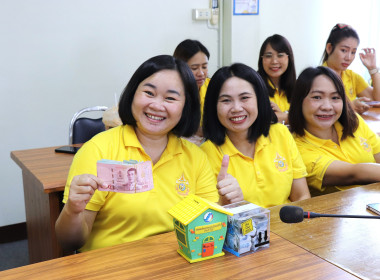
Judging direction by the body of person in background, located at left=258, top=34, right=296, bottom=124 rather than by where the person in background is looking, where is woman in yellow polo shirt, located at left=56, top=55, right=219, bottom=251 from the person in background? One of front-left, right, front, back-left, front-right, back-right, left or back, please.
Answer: front

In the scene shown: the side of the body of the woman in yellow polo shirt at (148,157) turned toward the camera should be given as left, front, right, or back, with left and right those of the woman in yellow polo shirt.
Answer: front

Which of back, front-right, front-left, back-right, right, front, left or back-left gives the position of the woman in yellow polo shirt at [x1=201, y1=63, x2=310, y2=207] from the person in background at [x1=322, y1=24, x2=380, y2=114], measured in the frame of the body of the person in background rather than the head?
front-right

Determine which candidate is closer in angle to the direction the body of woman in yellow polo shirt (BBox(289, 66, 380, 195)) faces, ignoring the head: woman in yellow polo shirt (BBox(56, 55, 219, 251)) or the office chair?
the woman in yellow polo shirt

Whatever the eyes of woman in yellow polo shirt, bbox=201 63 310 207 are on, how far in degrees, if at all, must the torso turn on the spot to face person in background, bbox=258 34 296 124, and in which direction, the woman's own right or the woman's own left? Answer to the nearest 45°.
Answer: approximately 180°

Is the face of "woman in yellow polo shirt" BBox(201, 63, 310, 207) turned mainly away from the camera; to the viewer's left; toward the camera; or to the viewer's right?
toward the camera

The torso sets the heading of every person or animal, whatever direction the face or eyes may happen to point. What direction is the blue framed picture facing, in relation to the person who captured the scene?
facing the viewer

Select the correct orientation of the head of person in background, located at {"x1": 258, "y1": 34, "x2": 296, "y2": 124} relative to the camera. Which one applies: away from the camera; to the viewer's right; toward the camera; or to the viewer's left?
toward the camera

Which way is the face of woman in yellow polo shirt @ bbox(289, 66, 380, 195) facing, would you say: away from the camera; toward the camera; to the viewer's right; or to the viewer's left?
toward the camera

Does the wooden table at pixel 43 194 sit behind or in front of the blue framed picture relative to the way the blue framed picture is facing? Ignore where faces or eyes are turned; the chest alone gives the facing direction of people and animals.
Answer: in front

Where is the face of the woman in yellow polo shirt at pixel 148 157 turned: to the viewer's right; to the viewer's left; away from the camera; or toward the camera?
toward the camera

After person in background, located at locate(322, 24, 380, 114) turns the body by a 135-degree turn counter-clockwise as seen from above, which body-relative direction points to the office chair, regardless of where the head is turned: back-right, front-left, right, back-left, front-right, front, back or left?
back-left

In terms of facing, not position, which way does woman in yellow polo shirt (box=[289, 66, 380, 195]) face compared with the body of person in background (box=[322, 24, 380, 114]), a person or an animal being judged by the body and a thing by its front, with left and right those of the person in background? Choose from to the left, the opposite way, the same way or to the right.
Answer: the same way

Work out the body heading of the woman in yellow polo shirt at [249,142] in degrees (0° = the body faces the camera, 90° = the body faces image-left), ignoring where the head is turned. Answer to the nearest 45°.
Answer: approximately 0°

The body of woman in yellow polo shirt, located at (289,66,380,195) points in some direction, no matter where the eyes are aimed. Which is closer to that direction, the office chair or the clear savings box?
the clear savings box

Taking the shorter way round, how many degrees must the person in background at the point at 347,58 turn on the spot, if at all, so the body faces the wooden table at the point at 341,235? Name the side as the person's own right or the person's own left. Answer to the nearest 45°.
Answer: approximately 45° to the person's own right

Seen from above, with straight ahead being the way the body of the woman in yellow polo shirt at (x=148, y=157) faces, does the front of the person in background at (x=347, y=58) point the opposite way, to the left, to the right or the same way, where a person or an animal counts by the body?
the same way

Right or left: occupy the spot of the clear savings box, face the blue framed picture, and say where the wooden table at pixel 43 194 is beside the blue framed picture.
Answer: left
